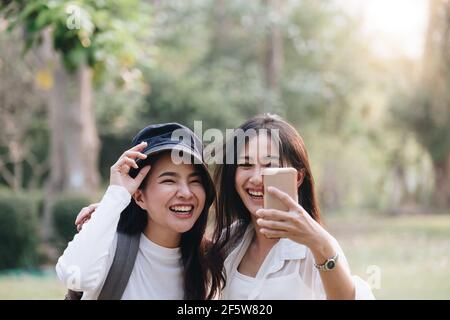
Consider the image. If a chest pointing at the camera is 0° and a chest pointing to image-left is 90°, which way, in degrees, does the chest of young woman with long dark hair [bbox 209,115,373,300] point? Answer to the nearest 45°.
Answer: approximately 45°

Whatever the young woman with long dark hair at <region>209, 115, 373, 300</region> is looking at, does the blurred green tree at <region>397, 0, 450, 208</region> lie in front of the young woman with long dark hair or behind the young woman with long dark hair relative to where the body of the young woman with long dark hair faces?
behind

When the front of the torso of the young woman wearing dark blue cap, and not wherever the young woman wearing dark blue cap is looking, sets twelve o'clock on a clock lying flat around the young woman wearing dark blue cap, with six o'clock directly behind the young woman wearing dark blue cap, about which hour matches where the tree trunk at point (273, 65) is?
The tree trunk is roughly at 8 o'clock from the young woman wearing dark blue cap.

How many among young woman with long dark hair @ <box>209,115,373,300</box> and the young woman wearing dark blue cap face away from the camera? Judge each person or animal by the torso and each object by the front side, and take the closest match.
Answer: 0

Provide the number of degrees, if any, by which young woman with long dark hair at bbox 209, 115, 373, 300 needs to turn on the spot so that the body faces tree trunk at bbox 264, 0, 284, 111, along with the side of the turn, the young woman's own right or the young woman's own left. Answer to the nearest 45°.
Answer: approximately 135° to the young woman's own right

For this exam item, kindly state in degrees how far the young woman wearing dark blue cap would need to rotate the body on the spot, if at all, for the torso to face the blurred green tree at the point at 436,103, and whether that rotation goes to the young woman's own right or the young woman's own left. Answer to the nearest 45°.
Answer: approximately 90° to the young woman's own left

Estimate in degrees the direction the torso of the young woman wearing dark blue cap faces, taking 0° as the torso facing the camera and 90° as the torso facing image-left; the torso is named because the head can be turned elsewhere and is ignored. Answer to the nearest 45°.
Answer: approximately 315°
